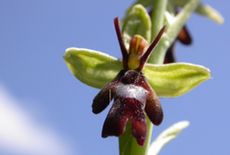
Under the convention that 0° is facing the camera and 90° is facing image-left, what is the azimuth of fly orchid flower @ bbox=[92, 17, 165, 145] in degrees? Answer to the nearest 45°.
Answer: approximately 0°
